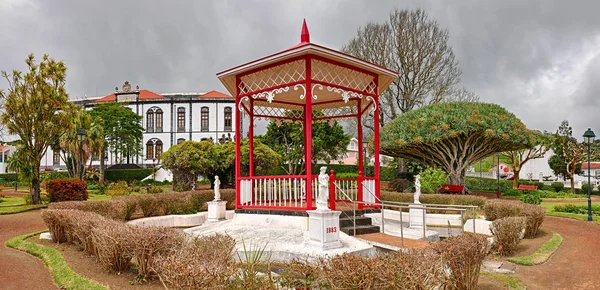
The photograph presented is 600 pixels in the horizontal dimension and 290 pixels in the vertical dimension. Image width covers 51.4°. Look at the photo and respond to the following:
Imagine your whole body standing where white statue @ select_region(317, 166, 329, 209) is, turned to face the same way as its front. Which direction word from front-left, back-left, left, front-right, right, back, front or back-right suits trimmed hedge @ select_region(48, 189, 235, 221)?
back-right

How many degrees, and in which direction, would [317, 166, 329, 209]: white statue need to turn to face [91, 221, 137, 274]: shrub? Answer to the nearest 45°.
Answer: approximately 45° to its right

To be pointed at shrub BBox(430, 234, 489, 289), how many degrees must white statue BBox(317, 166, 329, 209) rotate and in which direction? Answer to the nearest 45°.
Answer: approximately 45° to its left

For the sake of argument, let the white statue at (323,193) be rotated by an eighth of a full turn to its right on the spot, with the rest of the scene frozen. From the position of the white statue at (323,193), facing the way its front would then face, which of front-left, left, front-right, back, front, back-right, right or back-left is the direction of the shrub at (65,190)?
right

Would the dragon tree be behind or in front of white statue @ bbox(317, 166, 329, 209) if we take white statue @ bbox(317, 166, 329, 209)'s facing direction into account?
behind

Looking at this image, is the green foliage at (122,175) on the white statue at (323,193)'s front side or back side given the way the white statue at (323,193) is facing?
on the back side

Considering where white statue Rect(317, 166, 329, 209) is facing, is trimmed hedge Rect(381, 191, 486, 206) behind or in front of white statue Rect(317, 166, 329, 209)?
behind

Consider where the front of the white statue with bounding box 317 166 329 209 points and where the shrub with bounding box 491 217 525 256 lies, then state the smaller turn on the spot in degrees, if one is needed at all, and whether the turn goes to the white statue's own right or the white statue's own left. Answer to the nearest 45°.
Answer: approximately 90° to the white statue's own left

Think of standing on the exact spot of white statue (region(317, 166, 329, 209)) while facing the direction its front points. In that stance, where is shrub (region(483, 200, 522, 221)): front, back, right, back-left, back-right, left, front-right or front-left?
back-left

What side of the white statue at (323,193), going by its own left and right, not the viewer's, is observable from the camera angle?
front

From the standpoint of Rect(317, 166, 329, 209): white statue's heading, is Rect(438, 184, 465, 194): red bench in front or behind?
behind
